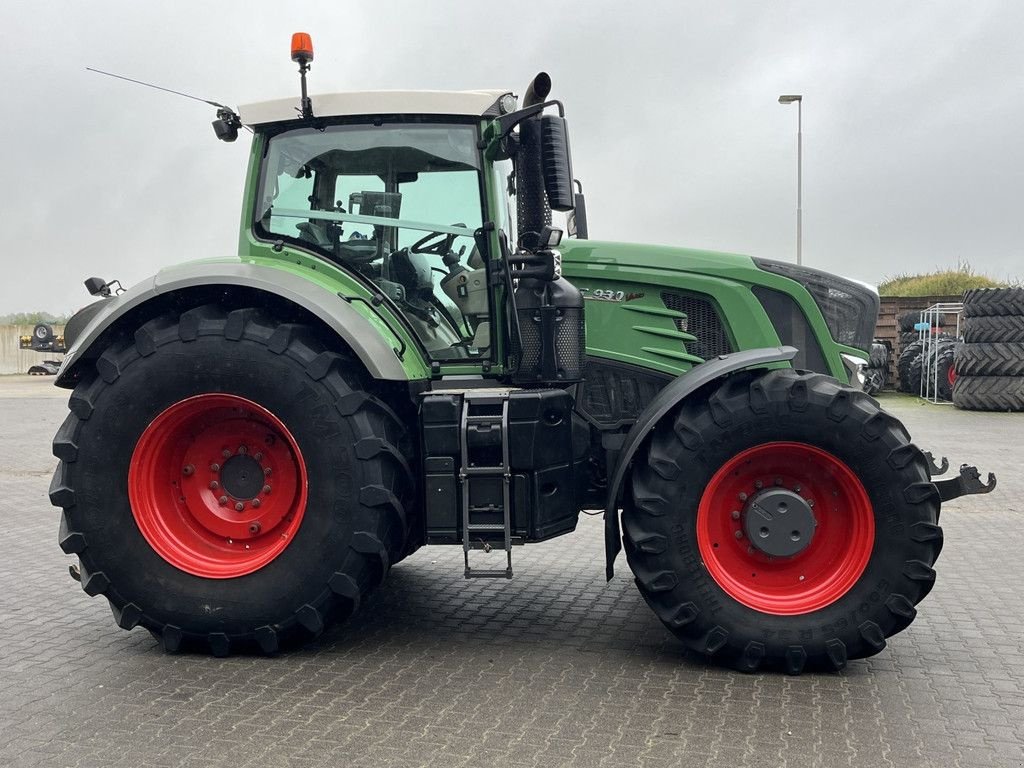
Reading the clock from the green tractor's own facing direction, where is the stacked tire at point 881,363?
The stacked tire is roughly at 10 o'clock from the green tractor.

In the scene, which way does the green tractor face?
to the viewer's right
